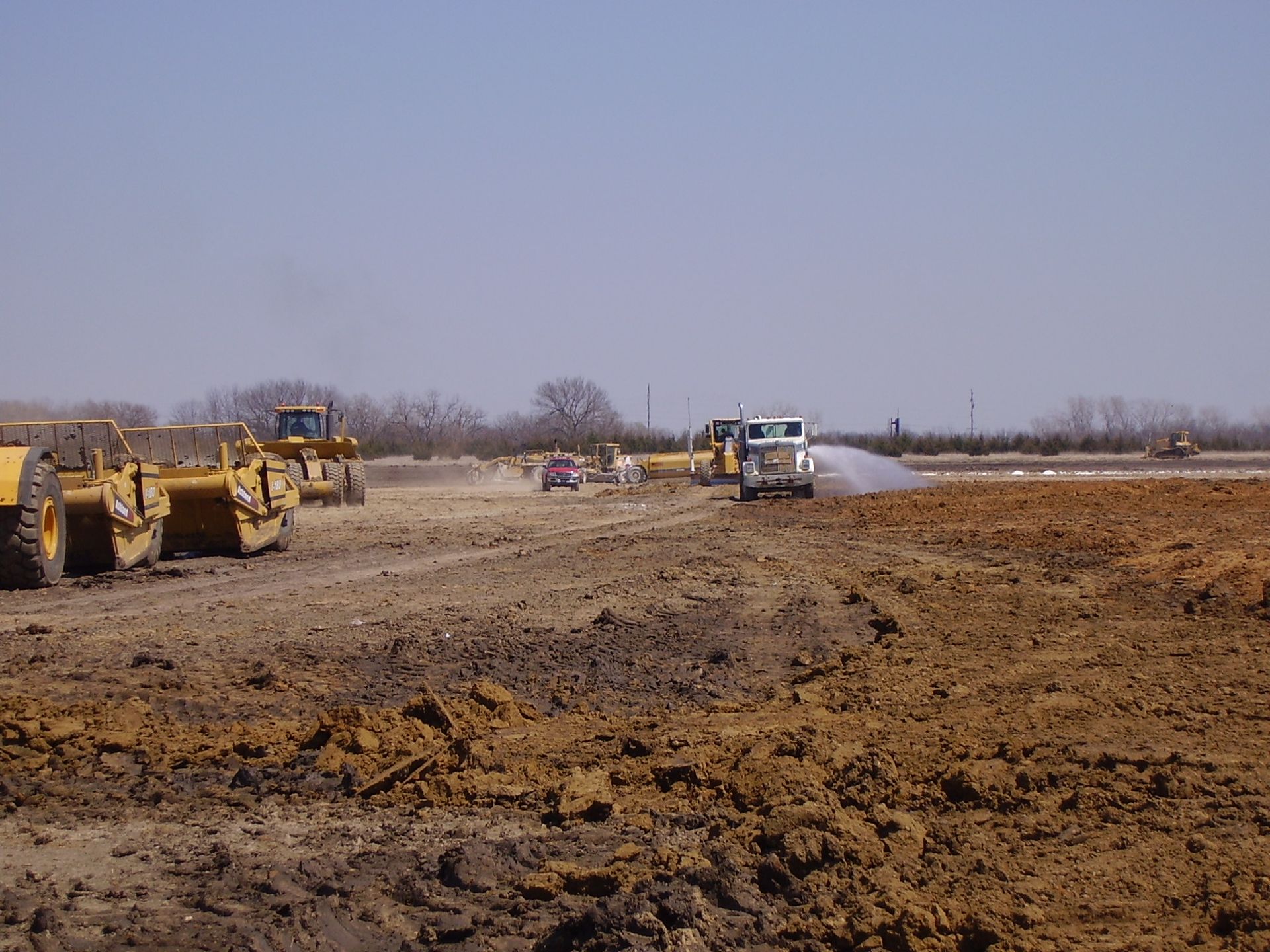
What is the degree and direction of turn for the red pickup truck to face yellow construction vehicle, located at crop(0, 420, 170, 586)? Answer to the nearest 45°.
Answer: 0° — it already faces it

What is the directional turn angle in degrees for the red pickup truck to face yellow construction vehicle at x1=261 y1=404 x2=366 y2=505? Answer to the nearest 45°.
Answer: approximately 45° to its right
